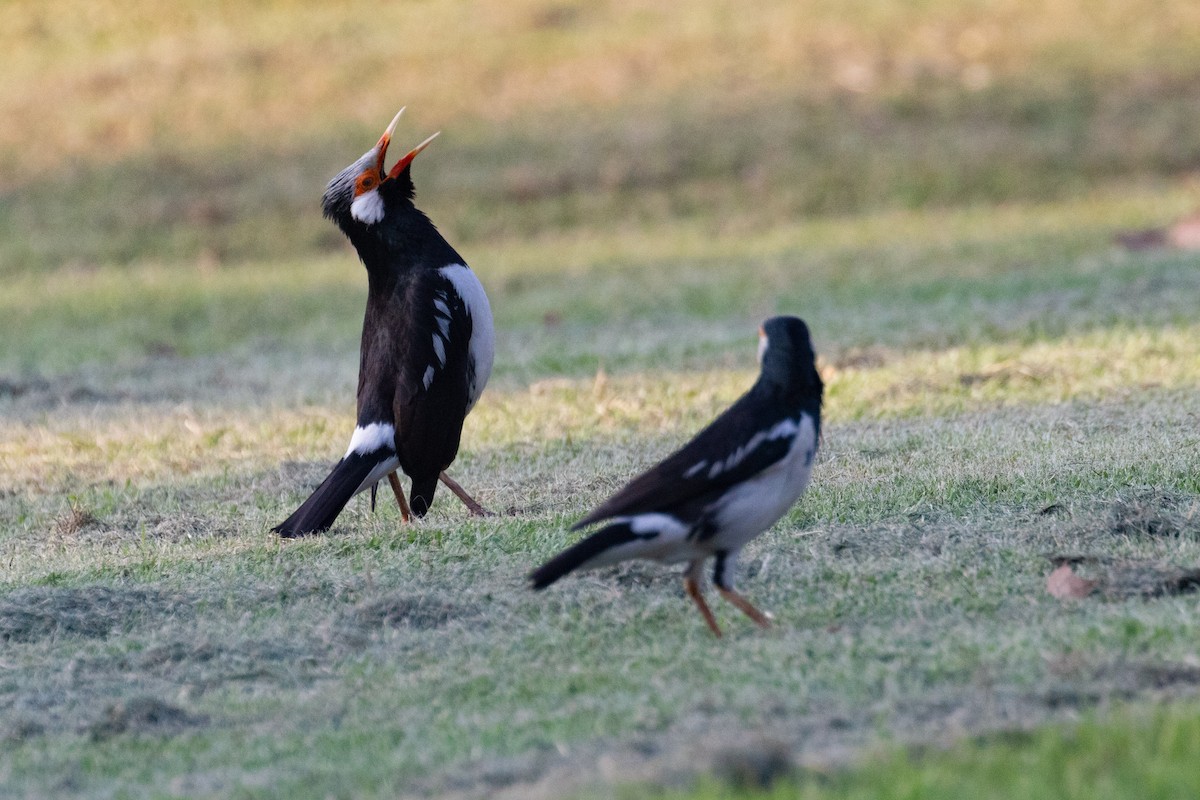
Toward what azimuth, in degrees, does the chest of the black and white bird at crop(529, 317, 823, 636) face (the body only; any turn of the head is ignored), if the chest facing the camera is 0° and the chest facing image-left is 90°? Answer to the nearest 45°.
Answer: approximately 270°

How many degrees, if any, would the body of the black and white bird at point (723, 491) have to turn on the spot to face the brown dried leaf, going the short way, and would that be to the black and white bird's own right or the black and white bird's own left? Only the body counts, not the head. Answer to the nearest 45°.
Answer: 0° — it already faces it

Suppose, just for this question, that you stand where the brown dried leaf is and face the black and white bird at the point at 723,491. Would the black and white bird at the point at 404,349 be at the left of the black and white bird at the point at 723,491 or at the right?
right

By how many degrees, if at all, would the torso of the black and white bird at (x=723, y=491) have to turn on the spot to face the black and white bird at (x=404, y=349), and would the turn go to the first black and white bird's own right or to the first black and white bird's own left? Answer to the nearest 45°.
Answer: approximately 135° to the first black and white bird's own left

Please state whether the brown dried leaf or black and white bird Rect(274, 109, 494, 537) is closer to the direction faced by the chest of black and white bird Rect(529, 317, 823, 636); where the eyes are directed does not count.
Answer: the brown dried leaf
